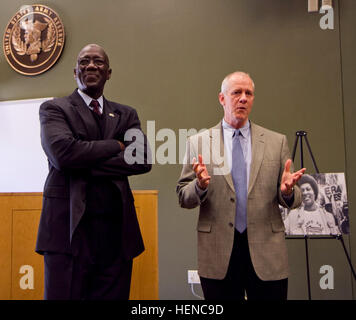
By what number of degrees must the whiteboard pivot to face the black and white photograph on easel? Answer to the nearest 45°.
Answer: approximately 45° to its left

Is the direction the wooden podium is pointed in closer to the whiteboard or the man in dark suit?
the man in dark suit

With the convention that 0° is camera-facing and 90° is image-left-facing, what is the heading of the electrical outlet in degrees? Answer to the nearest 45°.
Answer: approximately 0°

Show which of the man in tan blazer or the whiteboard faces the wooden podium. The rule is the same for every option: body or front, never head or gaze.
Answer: the whiteboard

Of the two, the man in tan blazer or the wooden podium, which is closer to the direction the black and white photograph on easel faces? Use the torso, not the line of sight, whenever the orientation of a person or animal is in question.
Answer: the man in tan blazer

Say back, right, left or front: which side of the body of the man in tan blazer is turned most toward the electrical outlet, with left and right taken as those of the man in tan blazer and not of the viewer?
back

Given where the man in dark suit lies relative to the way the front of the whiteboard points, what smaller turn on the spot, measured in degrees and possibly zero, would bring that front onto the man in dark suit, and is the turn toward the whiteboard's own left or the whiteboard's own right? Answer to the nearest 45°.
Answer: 0° — it already faces them

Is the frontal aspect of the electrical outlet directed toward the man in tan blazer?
yes

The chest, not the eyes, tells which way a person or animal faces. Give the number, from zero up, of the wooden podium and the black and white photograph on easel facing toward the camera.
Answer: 2

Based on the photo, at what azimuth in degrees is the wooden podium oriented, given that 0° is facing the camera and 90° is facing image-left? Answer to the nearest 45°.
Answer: approximately 0°
